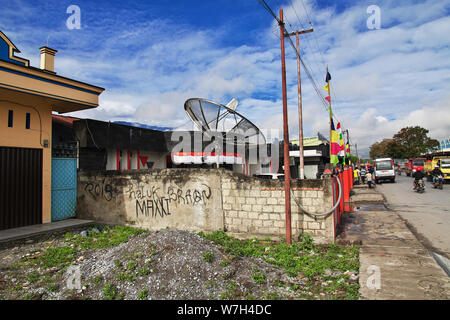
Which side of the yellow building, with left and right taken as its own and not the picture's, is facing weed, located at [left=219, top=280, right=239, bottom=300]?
front

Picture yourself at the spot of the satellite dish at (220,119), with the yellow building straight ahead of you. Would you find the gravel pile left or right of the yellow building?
left

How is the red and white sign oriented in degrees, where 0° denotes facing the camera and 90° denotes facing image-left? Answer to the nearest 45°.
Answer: approximately 0°

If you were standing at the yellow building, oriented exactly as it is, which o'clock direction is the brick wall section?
The brick wall section is roughly at 12 o'clock from the yellow building.

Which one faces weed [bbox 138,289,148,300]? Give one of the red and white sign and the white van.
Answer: the red and white sign

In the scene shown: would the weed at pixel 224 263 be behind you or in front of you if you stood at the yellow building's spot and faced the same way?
in front

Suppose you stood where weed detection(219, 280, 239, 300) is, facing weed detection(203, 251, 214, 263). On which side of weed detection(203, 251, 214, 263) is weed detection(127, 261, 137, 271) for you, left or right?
left

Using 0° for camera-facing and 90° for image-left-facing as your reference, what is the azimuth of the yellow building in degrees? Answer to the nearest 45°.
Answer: approximately 315°

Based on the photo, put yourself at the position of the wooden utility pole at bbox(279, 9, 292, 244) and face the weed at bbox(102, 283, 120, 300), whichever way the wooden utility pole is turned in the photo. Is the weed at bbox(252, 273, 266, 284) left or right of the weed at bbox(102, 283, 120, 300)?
left

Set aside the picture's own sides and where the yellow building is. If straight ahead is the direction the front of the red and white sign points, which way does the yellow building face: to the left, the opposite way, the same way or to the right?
to the left

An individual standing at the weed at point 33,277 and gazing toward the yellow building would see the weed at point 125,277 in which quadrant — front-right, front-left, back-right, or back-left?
back-right
